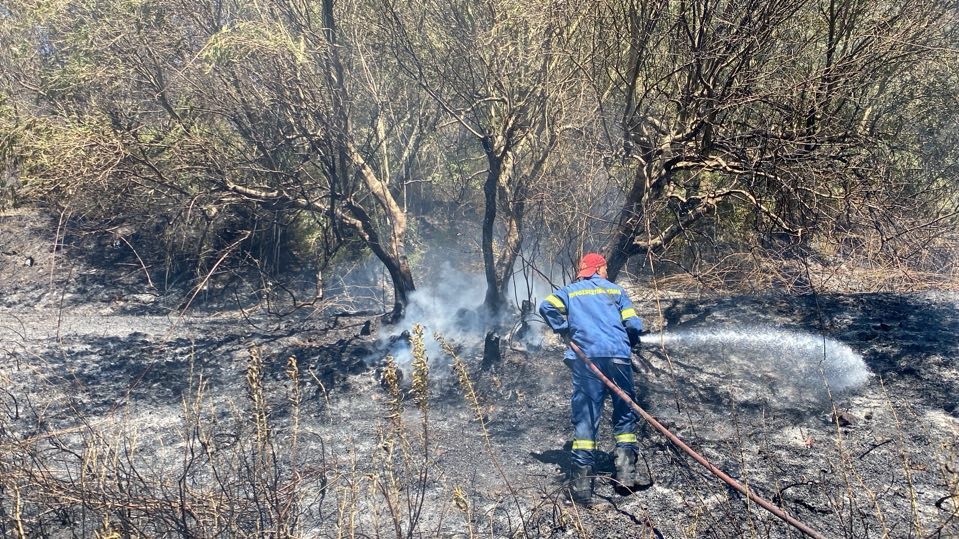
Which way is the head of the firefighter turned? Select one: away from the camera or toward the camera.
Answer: away from the camera

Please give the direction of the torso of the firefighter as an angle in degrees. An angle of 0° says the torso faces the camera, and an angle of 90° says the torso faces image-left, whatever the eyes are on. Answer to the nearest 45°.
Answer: approximately 180°
